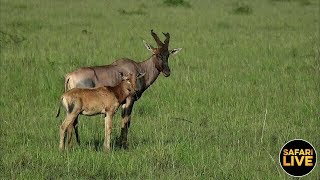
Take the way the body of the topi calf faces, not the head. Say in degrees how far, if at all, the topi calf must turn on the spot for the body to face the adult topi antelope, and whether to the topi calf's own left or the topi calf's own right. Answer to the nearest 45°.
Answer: approximately 45° to the topi calf's own left

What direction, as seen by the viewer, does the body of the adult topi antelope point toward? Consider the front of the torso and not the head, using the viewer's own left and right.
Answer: facing to the right of the viewer

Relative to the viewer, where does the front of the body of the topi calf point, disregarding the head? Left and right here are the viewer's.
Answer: facing to the right of the viewer

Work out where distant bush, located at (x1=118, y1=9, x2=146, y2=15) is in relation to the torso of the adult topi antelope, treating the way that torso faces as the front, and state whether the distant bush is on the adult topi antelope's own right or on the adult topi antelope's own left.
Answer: on the adult topi antelope's own left

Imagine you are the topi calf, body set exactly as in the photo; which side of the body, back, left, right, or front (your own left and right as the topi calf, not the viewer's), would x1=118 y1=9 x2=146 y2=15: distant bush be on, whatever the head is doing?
left

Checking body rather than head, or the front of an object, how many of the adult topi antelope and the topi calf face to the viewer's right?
2
